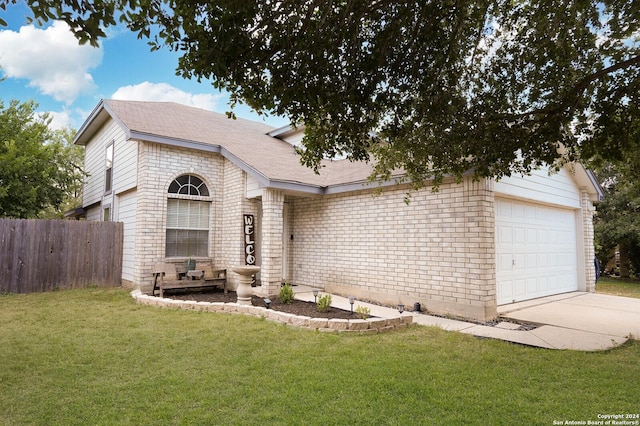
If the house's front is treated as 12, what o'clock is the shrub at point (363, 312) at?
The shrub is roughly at 1 o'clock from the house.

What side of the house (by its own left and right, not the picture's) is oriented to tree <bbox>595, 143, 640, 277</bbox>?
left

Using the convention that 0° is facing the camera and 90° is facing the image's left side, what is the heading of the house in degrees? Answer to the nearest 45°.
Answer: approximately 315°

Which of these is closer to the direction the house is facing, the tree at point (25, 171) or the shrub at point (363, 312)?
the shrub

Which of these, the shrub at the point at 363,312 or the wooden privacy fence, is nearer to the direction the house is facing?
the shrub
